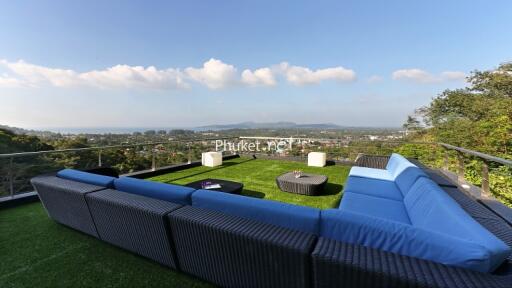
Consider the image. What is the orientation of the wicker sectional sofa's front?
away from the camera

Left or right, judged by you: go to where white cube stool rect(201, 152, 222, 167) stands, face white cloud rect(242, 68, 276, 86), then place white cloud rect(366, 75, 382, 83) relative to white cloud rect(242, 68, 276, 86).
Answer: right

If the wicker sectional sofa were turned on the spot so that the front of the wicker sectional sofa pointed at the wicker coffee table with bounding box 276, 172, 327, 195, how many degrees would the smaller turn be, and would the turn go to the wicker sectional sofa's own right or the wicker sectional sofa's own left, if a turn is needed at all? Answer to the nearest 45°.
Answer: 0° — it already faces it

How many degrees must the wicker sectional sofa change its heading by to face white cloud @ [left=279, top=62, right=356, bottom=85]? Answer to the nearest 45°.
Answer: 0° — it already faces it

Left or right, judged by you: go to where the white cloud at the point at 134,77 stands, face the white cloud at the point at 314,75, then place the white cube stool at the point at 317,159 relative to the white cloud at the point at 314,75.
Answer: right

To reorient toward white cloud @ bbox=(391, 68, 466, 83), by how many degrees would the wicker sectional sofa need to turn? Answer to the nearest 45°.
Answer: approximately 45° to its right

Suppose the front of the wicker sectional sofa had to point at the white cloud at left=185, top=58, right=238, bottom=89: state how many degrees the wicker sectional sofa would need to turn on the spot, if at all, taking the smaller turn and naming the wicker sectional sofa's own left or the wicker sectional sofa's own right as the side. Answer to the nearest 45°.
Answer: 0° — it already faces it

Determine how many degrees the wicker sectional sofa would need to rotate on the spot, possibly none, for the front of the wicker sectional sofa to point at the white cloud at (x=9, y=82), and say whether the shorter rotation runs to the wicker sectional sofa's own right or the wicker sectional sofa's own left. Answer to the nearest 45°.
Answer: approximately 45° to the wicker sectional sofa's own left

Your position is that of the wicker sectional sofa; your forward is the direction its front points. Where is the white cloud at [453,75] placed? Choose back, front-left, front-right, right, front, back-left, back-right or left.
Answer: front-right

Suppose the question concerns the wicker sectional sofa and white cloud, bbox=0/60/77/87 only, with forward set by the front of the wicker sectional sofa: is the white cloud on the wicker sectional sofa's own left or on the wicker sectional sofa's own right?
on the wicker sectional sofa's own left

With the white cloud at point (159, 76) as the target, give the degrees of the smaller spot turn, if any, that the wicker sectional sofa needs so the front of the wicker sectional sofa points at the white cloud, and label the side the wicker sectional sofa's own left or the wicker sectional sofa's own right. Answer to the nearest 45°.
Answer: approximately 45° to the wicker sectional sofa's own left

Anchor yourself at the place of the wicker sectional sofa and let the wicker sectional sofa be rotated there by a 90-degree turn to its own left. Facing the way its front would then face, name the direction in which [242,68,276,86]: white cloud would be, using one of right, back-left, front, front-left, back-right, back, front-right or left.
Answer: right

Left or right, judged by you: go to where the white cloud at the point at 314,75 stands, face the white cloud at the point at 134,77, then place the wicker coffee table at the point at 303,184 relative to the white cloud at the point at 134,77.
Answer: left

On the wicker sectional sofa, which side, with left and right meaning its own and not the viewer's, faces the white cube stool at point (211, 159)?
front
